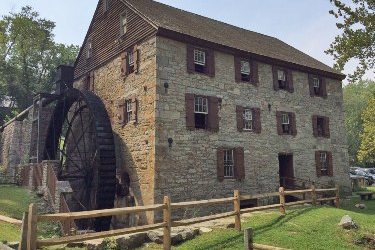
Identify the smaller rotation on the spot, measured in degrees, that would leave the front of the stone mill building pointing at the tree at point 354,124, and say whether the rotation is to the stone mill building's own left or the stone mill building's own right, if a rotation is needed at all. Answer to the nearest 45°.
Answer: approximately 90° to the stone mill building's own left

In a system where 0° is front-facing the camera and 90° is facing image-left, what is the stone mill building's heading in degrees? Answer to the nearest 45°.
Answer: approximately 315°

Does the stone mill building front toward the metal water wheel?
no

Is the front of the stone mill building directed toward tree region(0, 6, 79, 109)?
no
